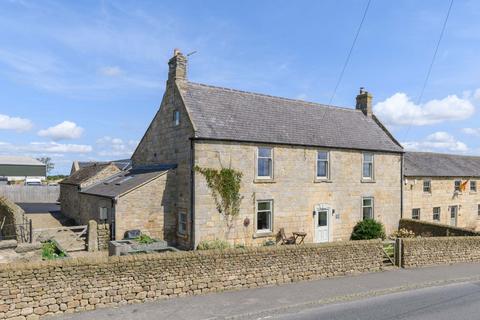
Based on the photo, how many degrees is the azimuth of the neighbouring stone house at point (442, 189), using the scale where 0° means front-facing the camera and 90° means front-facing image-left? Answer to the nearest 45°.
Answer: approximately 315°

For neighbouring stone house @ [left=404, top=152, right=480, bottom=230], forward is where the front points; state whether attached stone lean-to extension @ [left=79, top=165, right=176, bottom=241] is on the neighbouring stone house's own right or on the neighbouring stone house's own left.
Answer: on the neighbouring stone house's own right

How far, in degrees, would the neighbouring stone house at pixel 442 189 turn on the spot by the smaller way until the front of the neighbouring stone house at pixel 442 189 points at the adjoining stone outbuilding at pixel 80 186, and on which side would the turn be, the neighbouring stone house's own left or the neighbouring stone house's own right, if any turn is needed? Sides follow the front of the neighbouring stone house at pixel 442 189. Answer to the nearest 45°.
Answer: approximately 90° to the neighbouring stone house's own right

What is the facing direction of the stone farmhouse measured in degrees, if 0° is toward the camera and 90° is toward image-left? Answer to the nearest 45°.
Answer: approximately 315°
